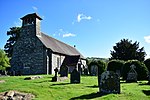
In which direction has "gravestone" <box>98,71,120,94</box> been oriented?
toward the camera

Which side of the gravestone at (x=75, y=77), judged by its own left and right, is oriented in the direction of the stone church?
back

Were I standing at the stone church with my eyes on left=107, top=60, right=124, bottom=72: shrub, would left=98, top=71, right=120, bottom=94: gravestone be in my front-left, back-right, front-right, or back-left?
front-right

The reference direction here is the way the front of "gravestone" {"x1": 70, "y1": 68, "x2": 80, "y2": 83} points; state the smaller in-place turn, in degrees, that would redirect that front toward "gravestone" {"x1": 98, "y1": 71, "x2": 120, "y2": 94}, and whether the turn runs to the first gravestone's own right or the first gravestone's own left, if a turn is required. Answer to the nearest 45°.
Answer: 0° — it already faces it

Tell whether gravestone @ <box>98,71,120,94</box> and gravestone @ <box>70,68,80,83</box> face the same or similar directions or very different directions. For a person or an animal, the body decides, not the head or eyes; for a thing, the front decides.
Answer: same or similar directions

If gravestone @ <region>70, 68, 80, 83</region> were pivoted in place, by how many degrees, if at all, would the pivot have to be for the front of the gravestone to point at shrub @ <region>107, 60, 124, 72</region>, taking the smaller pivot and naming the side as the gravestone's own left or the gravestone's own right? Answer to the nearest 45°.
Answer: approximately 135° to the gravestone's own left

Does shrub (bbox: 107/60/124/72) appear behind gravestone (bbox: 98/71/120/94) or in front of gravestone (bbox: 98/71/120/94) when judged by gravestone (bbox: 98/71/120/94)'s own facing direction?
behind

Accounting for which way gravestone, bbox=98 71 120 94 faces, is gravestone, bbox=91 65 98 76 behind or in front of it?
behind

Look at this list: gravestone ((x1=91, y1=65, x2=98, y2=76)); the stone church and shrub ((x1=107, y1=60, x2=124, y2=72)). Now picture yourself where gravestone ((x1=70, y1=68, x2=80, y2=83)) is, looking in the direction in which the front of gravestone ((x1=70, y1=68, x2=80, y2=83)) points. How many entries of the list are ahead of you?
0

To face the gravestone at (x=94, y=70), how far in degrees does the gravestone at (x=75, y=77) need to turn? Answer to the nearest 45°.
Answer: approximately 180°

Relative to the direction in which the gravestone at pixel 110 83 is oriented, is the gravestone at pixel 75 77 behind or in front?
behind

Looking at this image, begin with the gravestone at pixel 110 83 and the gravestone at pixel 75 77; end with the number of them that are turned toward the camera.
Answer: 2

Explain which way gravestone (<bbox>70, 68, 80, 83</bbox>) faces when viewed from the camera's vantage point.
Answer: facing the viewer
